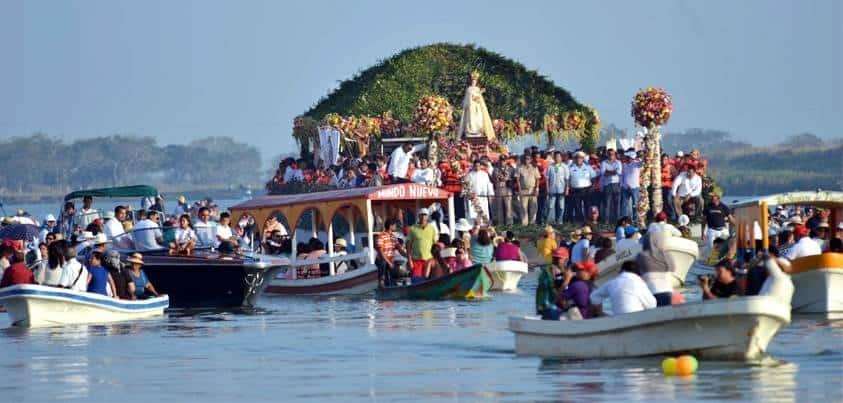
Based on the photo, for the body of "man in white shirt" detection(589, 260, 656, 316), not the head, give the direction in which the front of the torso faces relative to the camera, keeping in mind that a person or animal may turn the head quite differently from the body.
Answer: away from the camera

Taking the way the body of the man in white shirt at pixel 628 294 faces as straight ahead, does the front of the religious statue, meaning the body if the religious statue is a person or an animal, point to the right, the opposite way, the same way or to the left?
the opposite way

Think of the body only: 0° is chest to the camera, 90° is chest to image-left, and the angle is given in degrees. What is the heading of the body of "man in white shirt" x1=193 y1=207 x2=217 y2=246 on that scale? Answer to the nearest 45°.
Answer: approximately 0°

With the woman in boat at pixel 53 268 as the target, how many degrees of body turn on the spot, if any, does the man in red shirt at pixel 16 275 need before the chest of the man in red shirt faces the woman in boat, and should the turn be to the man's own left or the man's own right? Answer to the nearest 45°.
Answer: approximately 135° to the man's own right

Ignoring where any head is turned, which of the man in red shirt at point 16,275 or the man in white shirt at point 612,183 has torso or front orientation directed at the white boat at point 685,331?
the man in white shirt

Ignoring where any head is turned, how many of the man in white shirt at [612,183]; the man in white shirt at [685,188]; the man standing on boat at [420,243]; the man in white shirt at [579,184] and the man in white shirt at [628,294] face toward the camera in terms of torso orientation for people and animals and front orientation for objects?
4

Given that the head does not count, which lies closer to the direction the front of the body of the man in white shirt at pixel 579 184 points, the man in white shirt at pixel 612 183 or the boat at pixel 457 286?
the boat

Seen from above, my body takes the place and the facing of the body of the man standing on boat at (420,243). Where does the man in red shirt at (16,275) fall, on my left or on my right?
on my right

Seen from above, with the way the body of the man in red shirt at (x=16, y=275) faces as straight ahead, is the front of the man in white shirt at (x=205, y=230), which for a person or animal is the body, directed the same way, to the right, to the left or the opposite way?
the opposite way
